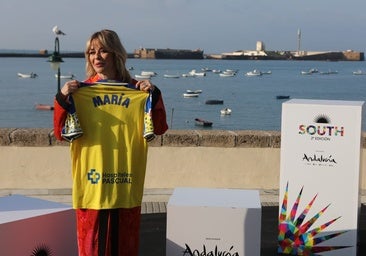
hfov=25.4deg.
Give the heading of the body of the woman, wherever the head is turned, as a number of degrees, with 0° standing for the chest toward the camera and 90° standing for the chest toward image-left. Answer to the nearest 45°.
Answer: approximately 0°

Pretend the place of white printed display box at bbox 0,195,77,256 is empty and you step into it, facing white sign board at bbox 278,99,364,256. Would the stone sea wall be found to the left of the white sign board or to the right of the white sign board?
left

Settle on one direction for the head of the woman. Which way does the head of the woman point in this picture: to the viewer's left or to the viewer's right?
to the viewer's left

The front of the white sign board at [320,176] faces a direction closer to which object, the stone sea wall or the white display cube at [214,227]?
the white display cube

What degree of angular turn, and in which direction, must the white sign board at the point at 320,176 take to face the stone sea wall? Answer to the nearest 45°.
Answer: approximately 135° to its right

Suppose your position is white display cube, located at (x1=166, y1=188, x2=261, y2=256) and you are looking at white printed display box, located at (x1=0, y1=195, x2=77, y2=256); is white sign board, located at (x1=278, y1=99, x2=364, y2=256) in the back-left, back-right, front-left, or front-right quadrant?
back-right

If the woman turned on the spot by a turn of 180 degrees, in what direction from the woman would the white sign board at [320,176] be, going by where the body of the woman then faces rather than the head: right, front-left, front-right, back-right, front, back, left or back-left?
front-right

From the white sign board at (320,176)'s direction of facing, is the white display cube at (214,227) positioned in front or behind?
in front
